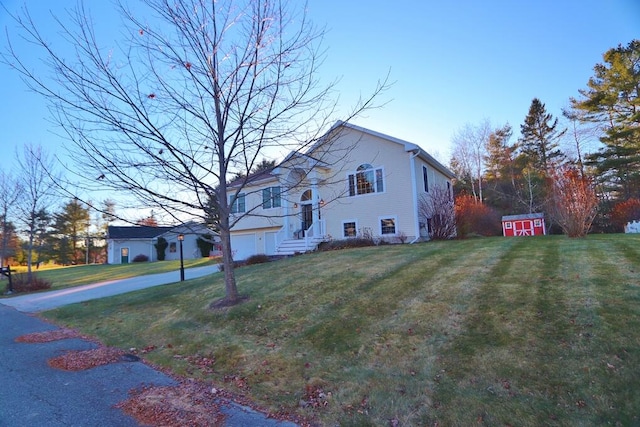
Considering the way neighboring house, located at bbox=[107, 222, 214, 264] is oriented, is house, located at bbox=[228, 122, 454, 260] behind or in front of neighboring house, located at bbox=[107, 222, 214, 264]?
in front

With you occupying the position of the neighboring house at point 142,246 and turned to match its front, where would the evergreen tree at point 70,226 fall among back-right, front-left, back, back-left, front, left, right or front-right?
back-right

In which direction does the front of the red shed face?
toward the camera

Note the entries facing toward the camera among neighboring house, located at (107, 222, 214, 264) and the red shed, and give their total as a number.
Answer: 2

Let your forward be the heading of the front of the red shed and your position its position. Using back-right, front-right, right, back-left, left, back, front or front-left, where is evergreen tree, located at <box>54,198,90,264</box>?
right

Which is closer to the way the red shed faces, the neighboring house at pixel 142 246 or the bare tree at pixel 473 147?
the neighboring house

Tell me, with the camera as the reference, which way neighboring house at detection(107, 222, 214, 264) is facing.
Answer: facing the viewer

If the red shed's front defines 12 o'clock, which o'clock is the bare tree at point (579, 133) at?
The bare tree is roughly at 7 o'clock from the red shed.

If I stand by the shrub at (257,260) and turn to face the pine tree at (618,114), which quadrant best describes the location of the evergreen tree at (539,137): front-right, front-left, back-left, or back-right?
front-left

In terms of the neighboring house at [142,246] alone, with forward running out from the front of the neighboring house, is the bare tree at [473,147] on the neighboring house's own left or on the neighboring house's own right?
on the neighboring house's own left

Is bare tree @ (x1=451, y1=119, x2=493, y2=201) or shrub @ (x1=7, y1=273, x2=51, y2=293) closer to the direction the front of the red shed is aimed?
the shrub

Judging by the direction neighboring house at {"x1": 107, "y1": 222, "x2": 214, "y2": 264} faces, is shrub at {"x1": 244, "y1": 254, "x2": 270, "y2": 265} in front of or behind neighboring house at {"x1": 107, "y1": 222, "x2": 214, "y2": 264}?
in front

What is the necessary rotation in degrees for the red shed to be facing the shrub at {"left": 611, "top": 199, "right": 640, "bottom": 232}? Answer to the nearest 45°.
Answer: approximately 90° to its left

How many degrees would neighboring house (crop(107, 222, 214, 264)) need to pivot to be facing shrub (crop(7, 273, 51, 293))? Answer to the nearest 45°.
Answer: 0° — it already faces it

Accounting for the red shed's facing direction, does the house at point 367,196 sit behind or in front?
in front

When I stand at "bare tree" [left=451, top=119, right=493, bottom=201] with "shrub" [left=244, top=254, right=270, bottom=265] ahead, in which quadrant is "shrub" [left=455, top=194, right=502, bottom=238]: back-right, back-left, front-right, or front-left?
front-left
